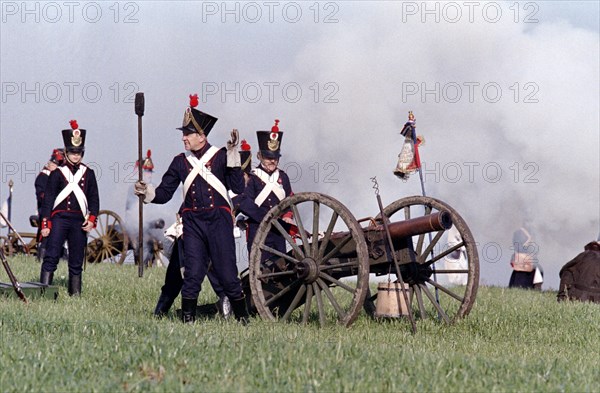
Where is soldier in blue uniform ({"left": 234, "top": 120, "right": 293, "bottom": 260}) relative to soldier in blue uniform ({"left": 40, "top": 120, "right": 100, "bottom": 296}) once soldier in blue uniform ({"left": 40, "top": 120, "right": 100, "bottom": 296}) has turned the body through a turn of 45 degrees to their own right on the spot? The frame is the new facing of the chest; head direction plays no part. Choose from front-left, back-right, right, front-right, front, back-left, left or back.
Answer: left

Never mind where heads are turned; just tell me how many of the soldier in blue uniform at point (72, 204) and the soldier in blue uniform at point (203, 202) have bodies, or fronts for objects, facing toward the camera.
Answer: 2

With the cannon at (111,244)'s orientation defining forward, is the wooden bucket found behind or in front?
in front

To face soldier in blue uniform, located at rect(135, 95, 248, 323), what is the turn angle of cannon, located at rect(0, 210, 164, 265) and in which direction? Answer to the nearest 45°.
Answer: approximately 45° to its right

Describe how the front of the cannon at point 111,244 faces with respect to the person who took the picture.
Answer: facing the viewer and to the right of the viewer

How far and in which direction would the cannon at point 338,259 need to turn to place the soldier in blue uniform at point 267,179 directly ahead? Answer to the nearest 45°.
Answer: approximately 180°

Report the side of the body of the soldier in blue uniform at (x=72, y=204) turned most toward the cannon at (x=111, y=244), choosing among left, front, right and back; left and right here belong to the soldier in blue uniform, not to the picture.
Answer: back

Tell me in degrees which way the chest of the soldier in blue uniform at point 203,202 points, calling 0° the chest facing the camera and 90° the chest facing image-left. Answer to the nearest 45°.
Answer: approximately 0°

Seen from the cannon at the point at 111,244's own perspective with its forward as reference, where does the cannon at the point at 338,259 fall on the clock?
the cannon at the point at 338,259 is roughly at 1 o'clock from the cannon at the point at 111,244.

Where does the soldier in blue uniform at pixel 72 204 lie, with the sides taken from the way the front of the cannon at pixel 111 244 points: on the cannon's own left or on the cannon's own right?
on the cannon's own right
